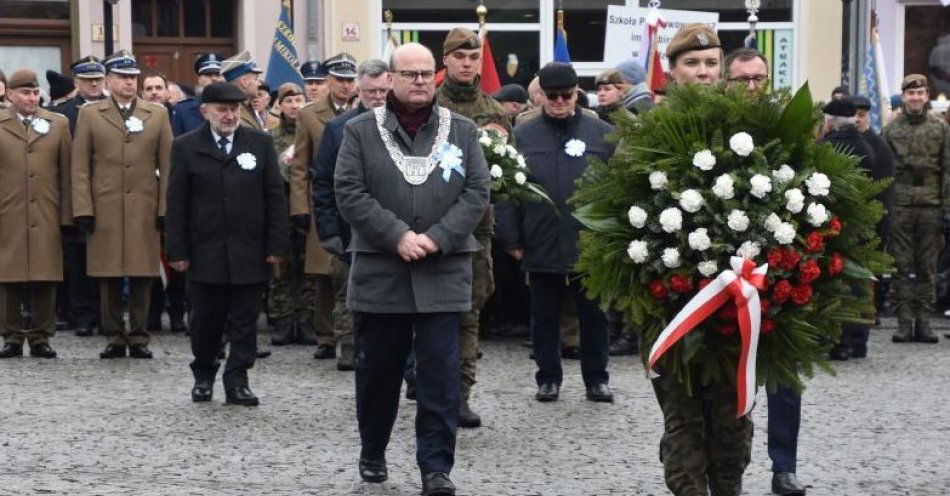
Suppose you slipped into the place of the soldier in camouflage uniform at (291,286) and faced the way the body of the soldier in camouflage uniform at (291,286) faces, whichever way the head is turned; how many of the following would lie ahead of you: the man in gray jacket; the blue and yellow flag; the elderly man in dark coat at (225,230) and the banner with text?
2

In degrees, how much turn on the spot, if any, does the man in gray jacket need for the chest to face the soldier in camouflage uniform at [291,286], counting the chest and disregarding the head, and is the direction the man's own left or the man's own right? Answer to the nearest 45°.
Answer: approximately 180°

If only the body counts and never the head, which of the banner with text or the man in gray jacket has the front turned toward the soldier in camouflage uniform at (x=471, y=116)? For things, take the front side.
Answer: the banner with text

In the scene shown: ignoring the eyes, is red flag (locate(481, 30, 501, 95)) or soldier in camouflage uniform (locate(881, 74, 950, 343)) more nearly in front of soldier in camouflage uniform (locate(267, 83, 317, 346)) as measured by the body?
the soldier in camouflage uniform

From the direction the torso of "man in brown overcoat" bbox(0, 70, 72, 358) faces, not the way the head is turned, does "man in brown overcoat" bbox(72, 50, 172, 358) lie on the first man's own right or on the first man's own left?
on the first man's own left

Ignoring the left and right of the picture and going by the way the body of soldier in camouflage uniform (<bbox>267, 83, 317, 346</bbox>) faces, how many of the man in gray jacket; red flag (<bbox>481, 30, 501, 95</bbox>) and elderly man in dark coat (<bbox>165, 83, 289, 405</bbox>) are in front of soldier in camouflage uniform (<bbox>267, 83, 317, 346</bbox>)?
2

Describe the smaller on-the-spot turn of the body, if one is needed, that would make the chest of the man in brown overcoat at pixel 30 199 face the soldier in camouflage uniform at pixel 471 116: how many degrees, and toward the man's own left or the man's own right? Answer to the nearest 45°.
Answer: approximately 45° to the man's own left

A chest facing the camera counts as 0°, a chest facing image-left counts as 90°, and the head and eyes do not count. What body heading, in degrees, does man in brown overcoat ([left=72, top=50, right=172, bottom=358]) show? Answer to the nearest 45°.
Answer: approximately 0°

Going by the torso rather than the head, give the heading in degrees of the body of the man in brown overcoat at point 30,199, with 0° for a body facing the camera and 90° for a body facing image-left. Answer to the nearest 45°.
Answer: approximately 0°

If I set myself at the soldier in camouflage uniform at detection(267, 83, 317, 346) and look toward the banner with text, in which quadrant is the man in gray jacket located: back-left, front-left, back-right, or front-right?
back-right
